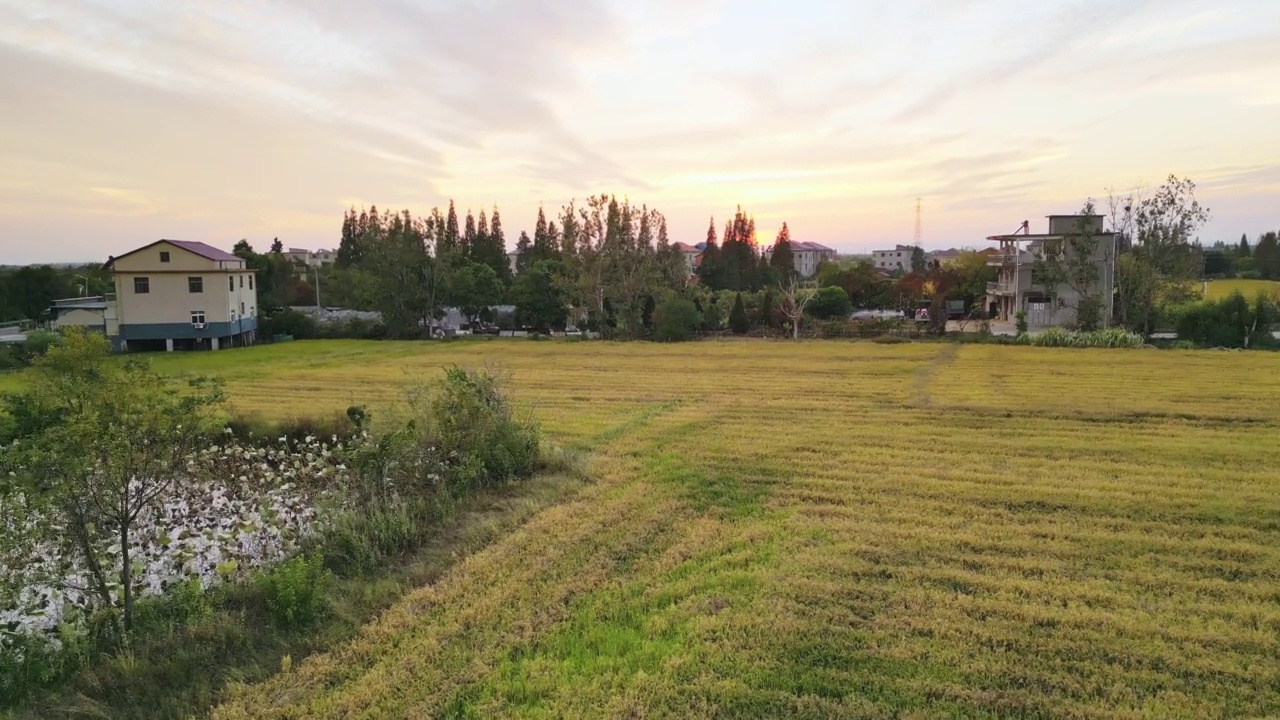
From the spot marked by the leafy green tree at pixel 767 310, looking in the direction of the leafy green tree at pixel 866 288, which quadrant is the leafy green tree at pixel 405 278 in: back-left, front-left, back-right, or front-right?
back-left

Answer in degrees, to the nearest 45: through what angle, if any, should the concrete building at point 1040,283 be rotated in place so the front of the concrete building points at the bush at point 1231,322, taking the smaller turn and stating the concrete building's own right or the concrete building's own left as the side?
approximately 135° to the concrete building's own left

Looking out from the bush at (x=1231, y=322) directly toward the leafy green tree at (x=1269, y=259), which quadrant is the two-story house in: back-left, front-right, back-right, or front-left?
back-left

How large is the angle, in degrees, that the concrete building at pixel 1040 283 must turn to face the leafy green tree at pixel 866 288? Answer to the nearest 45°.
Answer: approximately 45° to its right

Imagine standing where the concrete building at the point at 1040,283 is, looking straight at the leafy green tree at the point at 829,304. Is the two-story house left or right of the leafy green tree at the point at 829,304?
left
